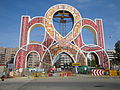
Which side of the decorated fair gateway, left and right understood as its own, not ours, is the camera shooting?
front
